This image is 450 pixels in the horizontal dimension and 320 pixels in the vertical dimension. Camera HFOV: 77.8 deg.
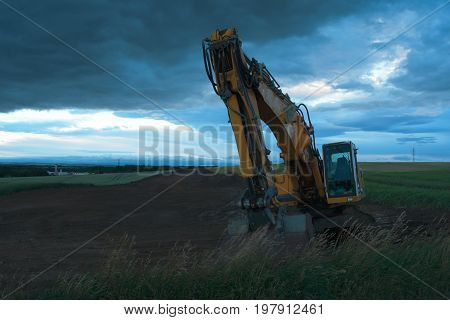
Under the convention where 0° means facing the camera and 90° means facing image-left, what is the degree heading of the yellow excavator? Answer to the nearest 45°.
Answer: approximately 45°
